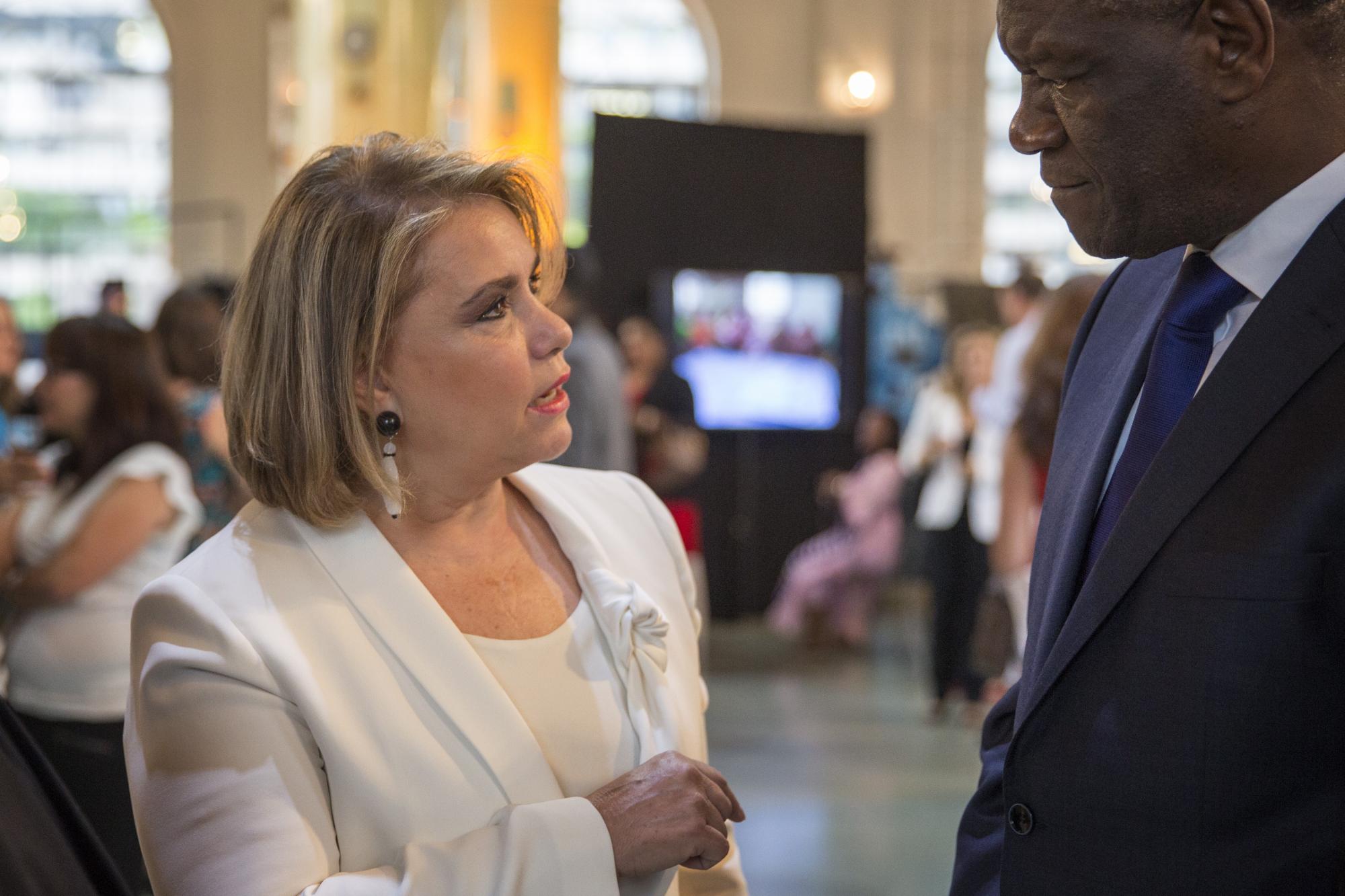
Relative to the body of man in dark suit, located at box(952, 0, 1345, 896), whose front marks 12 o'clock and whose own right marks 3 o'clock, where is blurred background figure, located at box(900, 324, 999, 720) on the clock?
The blurred background figure is roughly at 4 o'clock from the man in dark suit.

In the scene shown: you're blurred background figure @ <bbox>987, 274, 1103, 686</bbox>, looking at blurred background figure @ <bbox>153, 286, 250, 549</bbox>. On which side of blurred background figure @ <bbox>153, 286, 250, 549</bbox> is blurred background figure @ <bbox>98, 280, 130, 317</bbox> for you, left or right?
right

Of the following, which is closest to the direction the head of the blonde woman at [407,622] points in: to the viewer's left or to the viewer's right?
to the viewer's right

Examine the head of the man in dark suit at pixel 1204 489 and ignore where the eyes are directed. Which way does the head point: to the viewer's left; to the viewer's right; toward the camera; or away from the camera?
to the viewer's left

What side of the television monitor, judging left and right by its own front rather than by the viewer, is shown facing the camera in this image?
front

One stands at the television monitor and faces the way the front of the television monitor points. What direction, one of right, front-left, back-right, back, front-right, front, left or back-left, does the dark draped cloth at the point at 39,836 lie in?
front

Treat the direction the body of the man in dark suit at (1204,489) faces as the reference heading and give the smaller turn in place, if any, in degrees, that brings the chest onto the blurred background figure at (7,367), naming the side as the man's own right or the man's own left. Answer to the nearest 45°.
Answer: approximately 90° to the man's own right

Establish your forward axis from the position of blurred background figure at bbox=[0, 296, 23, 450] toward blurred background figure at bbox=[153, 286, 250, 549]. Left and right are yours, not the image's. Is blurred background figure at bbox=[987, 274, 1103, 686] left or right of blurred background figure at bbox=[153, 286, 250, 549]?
left

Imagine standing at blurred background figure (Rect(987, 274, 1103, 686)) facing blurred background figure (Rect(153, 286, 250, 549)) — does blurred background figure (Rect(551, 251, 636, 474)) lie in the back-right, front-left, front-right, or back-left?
front-right

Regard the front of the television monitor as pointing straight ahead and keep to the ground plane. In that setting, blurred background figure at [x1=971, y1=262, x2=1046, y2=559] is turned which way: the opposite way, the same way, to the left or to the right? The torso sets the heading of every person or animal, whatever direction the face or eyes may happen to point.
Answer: to the right

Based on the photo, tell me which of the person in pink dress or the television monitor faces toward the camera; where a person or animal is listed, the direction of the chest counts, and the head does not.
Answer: the television monitor

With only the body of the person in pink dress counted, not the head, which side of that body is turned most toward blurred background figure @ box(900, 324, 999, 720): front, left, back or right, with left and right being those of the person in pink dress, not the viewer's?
left

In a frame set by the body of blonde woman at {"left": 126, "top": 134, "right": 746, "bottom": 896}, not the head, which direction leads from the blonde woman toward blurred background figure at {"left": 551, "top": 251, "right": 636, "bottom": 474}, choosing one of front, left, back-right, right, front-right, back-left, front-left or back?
back-left

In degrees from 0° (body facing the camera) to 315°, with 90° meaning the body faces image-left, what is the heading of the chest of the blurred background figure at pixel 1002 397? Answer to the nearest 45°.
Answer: approximately 90°
